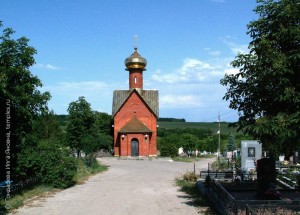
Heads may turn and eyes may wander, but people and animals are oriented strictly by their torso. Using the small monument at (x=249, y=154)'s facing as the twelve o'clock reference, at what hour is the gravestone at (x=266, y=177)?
The gravestone is roughly at 12 o'clock from the small monument.

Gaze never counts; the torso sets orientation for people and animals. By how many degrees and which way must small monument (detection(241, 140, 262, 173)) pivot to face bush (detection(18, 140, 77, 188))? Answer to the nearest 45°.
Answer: approximately 45° to its right

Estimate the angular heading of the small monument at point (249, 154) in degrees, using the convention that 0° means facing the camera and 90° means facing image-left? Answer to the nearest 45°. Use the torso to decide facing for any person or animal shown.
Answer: approximately 0°

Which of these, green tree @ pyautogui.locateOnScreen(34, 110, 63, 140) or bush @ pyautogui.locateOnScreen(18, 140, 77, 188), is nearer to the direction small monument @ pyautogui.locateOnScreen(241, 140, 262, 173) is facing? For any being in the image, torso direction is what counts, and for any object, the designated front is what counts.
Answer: the bush

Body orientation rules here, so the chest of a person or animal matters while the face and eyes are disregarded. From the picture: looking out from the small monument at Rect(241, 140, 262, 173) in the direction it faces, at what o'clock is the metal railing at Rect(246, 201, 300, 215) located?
The metal railing is roughly at 12 o'clock from the small monument.

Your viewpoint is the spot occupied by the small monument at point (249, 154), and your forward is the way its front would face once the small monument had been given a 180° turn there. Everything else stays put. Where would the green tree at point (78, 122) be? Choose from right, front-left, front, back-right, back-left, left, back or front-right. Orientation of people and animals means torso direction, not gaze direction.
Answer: front-left

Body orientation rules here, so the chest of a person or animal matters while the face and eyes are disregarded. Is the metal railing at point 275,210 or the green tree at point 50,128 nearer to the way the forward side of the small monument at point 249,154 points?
the metal railing

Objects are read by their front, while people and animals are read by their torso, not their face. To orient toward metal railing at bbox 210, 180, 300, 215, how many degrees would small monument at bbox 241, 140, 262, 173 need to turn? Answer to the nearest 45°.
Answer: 0° — it already faces it
